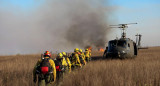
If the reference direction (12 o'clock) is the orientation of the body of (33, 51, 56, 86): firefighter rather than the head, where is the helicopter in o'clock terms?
The helicopter is roughly at 1 o'clock from the firefighter.

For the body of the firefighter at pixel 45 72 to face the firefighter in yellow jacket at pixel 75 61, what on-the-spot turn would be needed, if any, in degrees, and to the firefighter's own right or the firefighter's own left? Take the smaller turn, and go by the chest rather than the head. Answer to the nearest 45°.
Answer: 0° — they already face them

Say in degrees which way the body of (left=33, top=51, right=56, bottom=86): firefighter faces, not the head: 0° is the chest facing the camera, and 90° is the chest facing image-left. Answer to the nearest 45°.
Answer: approximately 180°

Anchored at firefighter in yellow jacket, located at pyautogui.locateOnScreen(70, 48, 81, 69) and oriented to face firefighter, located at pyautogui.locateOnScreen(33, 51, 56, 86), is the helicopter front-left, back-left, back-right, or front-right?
back-left
